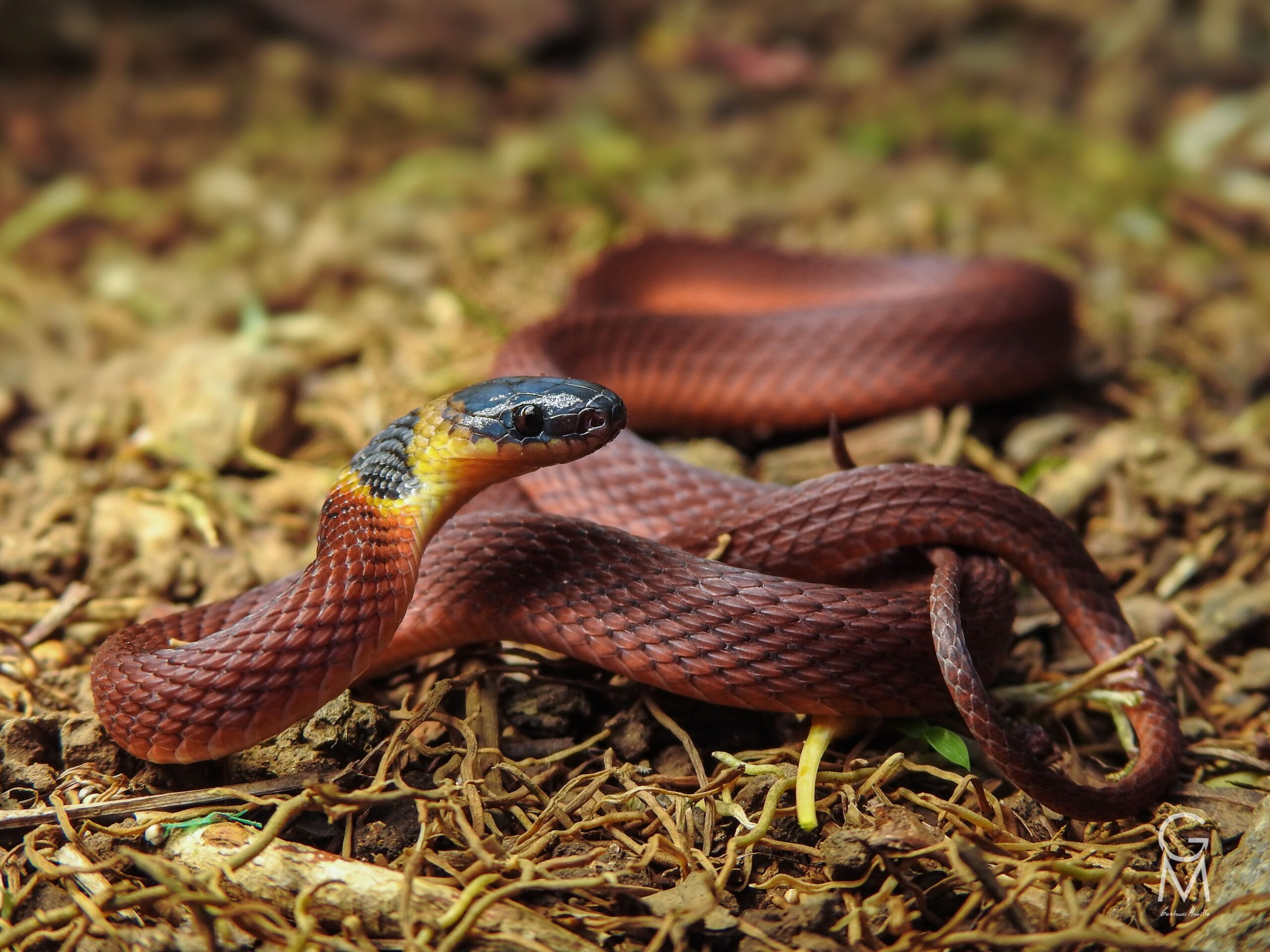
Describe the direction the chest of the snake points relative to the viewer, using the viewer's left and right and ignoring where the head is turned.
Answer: facing to the right of the viewer
